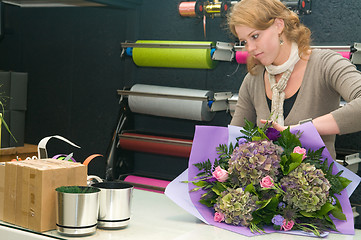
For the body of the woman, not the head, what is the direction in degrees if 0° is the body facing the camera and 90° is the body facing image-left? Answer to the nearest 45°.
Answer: approximately 45°

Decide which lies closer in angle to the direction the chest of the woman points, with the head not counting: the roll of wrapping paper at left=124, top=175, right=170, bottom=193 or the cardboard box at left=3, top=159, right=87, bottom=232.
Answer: the cardboard box

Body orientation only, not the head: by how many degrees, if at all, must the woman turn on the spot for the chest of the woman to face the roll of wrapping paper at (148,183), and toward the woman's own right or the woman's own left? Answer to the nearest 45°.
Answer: approximately 90° to the woman's own right

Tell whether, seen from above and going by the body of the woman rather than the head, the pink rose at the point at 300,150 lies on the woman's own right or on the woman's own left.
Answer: on the woman's own left

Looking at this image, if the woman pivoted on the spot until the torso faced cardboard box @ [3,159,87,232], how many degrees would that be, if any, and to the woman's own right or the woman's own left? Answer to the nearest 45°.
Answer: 0° — they already face it

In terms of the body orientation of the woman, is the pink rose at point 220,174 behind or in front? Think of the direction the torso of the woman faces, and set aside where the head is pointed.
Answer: in front

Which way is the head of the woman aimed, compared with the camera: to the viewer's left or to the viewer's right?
to the viewer's left

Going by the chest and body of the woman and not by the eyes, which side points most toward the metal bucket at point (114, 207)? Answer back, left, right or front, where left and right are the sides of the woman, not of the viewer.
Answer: front

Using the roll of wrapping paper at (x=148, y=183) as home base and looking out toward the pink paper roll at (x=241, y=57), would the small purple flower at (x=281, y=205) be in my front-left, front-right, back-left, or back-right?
front-right

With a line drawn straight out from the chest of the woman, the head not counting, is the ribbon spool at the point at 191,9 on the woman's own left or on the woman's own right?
on the woman's own right

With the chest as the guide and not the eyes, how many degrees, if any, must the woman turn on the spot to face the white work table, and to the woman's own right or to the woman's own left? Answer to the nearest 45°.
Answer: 0° — they already face it

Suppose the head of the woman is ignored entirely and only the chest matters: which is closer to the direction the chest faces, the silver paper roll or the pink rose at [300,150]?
the pink rose
